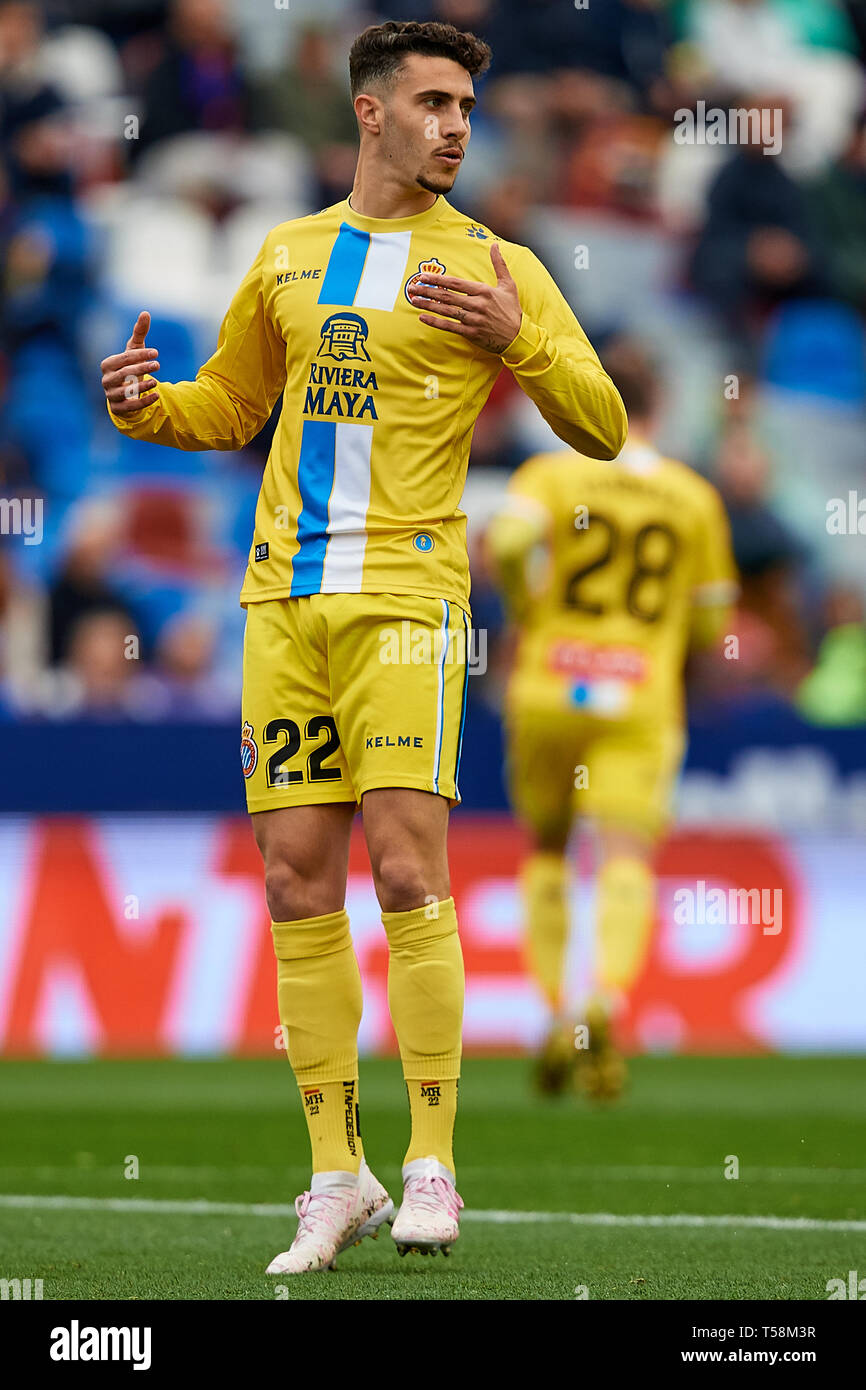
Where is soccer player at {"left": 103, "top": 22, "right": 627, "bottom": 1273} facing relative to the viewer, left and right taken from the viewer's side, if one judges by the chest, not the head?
facing the viewer

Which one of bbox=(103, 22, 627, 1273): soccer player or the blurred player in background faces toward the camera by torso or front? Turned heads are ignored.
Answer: the soccer player

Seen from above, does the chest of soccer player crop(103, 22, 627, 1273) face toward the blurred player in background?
no

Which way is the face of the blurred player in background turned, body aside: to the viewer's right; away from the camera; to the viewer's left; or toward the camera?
away from the camera

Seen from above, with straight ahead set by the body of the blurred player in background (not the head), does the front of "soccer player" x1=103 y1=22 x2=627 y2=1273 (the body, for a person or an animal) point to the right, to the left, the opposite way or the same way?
the opposite way

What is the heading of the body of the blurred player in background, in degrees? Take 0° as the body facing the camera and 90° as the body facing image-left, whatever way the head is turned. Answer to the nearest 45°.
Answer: approximately 180°

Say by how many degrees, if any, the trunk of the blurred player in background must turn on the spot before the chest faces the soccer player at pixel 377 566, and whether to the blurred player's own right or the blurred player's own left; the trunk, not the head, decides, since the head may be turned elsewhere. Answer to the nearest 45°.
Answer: approximately 180°

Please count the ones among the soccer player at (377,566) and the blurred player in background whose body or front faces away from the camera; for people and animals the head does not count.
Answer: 1
